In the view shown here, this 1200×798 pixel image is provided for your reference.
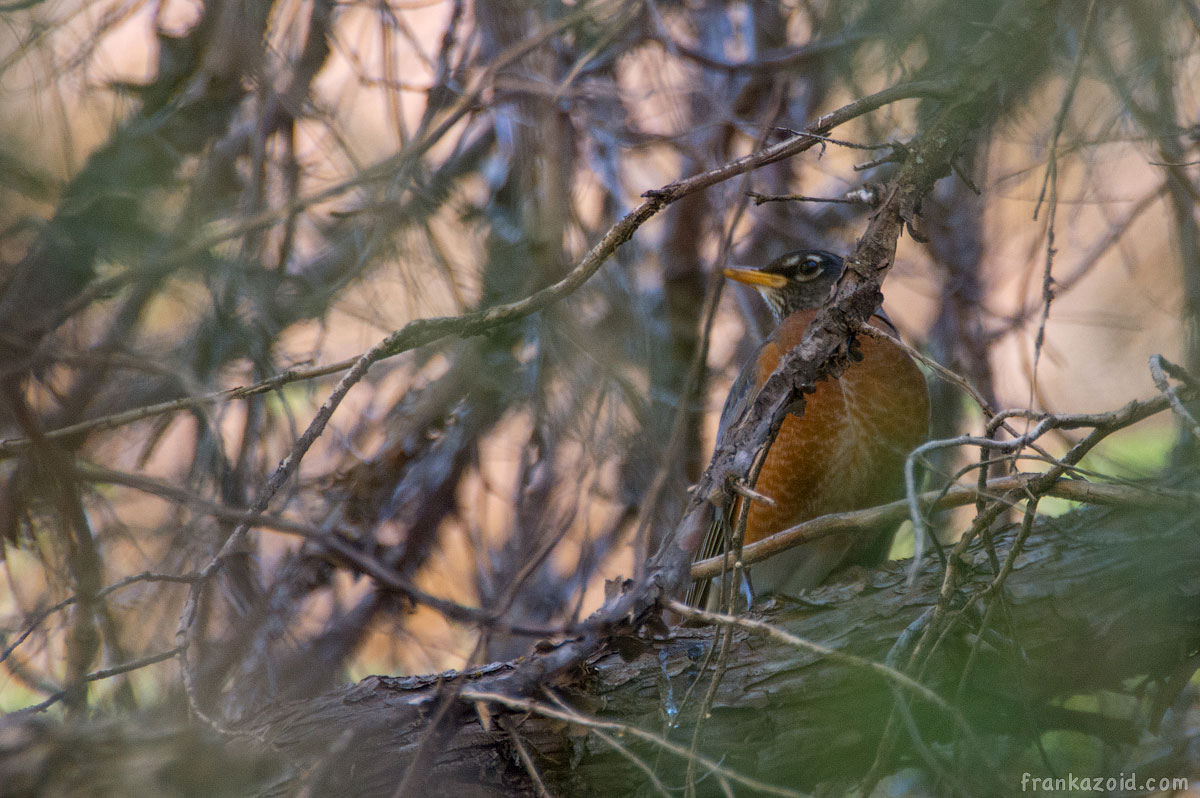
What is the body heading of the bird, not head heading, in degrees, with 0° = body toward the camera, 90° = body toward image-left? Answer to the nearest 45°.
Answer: approximately 315°
